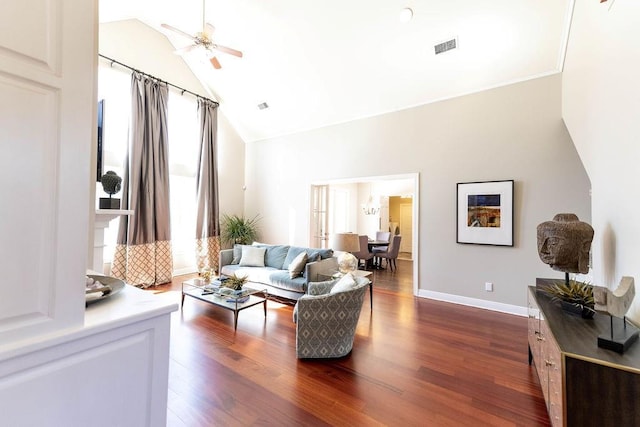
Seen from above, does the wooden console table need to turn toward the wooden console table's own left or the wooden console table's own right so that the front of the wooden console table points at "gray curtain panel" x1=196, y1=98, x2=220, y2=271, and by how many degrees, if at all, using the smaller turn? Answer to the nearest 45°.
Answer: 0° — it already faces it

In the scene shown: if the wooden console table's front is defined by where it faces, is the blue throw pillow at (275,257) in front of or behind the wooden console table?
in front

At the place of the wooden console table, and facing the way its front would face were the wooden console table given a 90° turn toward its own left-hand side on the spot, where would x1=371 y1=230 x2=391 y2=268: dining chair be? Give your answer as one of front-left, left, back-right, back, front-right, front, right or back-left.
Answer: back-right

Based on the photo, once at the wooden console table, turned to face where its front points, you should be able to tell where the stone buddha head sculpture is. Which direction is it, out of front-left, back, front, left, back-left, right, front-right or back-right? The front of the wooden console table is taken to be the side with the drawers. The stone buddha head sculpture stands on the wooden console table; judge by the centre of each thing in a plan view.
right

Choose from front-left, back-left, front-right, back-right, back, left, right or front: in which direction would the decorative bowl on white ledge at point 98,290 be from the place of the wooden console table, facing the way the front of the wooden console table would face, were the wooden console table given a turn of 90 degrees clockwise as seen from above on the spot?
back-left

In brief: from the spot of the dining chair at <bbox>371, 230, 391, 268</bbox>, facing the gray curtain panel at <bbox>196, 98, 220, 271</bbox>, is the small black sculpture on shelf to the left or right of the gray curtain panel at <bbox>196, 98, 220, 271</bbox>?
left

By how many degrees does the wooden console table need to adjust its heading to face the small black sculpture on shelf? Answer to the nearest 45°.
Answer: approximately 45° to its left

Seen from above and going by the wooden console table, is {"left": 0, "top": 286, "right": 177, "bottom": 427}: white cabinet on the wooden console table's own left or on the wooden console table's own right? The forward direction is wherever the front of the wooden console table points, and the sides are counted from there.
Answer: on the wooden console table's own left

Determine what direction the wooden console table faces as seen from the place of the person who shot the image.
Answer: facing to the left of the viewer

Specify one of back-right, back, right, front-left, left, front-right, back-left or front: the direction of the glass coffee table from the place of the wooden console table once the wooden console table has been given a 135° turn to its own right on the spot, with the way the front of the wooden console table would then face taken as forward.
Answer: back-left

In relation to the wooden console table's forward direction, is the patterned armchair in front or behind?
in front

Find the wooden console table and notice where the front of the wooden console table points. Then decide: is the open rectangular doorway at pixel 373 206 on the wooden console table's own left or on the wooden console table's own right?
on the wooden console table's own right

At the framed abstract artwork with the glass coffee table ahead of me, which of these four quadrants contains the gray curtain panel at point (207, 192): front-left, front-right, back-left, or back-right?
front-right

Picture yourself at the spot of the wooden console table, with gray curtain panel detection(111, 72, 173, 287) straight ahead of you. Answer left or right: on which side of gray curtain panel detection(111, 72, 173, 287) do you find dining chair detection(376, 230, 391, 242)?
right

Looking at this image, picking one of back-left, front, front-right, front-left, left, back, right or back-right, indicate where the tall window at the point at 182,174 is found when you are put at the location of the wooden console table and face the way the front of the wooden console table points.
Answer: front

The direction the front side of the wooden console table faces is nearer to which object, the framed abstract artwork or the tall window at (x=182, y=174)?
the tall window
